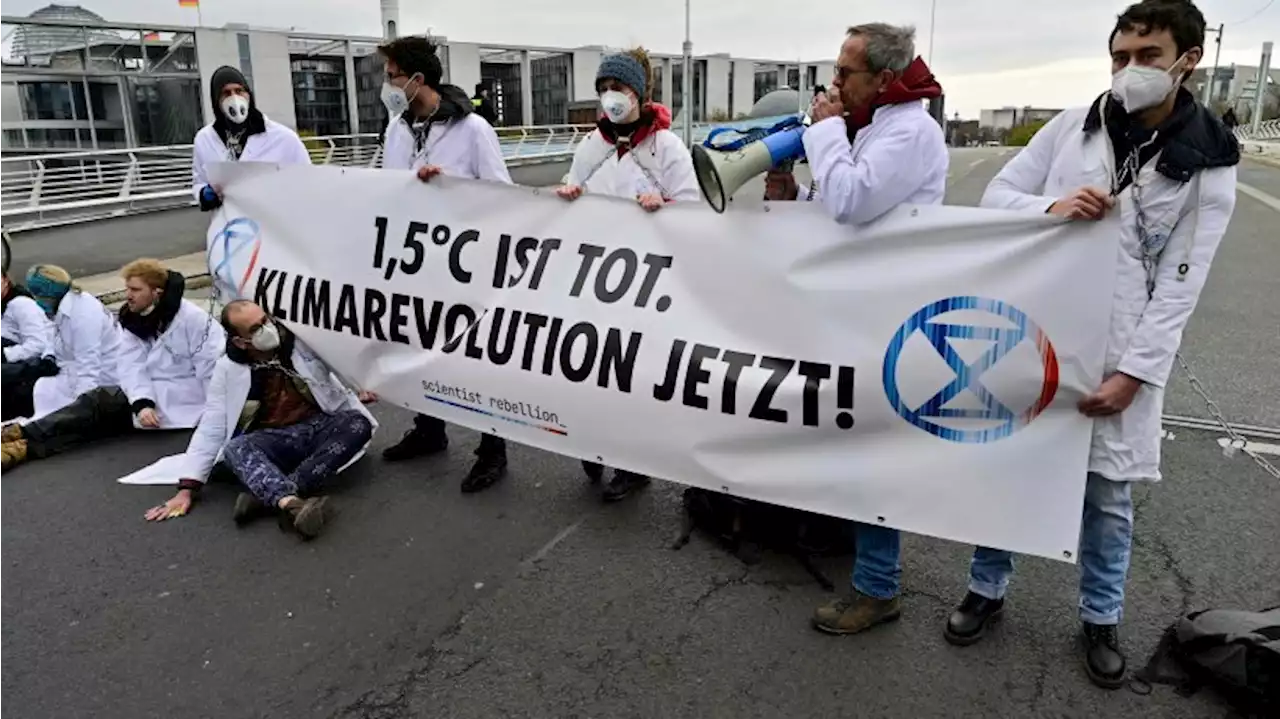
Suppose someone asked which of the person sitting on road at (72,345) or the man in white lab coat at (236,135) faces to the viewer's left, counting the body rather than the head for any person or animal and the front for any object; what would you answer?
the person sitting on road

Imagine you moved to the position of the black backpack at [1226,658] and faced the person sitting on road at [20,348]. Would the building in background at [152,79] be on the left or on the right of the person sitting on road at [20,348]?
right

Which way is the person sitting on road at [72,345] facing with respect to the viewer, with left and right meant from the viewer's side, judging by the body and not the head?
facing to the left of the viewer

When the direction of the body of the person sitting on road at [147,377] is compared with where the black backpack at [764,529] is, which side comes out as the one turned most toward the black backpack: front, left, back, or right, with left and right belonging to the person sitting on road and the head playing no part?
left

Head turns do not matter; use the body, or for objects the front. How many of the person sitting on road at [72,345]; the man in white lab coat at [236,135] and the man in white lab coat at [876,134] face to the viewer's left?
2

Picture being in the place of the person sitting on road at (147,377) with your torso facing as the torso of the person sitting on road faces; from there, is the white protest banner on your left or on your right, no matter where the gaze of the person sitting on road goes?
on your left

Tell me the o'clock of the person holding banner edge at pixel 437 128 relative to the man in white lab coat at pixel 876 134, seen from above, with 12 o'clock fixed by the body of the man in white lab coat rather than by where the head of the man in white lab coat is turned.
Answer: The person holding banner edge is roughly at 1 o'clock from the man in white lab coat.

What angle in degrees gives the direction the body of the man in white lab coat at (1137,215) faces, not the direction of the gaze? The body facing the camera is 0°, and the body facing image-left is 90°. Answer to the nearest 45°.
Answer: approximately 45°

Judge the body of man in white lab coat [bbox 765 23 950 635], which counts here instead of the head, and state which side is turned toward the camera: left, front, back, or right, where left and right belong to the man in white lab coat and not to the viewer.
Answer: left
